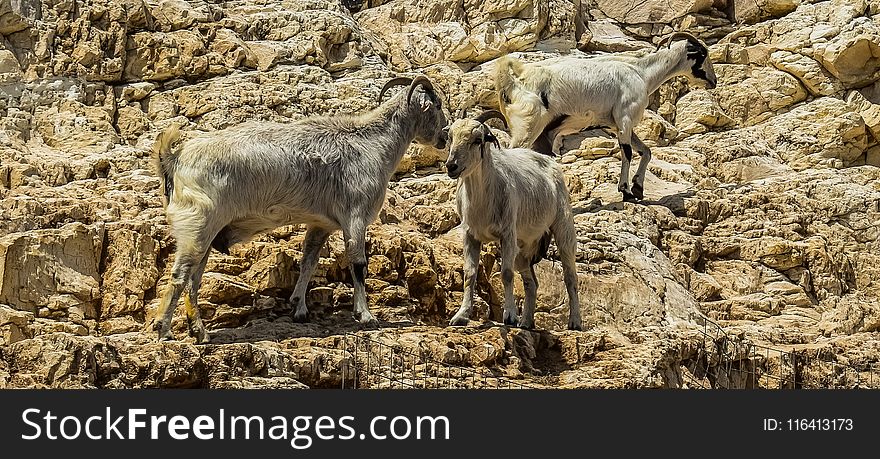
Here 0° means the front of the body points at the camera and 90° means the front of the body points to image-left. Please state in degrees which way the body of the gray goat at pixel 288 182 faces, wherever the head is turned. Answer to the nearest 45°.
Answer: approximately 270°

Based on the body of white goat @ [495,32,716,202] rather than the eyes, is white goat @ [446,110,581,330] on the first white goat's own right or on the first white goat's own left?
on the first white goat's own right

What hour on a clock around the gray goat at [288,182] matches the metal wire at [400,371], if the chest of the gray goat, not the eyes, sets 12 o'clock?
The metal wire is roughly at 2 o'clock from the gray goat.

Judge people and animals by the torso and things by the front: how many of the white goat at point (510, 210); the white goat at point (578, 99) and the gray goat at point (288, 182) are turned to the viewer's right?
2

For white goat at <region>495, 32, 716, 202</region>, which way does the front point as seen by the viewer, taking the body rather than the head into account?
to the viewer's right

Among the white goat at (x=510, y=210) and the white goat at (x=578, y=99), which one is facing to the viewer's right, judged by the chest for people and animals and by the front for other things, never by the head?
the white goat at (x=578, y=99)

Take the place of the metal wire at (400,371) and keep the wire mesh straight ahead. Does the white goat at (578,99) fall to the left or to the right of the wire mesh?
left

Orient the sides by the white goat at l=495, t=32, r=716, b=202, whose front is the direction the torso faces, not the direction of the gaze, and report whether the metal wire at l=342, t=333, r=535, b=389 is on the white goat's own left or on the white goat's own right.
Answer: on the white goat's own right

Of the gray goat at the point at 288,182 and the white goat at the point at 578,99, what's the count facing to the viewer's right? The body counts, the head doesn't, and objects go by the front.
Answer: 2

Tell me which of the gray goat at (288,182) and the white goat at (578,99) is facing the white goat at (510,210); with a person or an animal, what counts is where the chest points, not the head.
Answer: the gray goat

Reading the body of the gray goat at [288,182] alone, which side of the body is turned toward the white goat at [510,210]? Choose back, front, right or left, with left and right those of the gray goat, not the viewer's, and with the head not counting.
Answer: front
